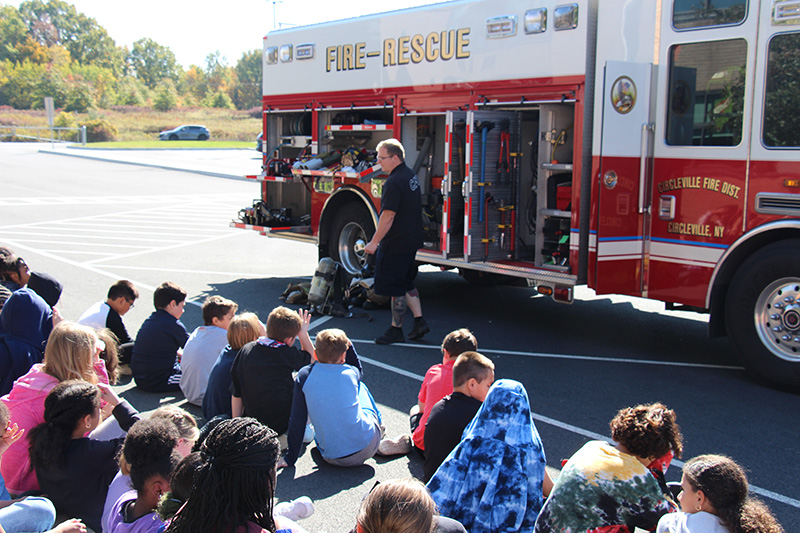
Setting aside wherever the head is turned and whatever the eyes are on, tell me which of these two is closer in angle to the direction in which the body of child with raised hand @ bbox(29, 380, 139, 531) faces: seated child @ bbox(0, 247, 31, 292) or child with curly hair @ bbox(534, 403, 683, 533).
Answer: the seated child

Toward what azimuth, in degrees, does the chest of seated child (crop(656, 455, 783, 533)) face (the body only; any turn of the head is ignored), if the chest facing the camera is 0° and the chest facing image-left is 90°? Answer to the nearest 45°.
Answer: approximately 135°

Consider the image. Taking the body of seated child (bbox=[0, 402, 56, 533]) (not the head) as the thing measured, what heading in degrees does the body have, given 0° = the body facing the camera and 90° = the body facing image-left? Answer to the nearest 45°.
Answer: approximately 270°

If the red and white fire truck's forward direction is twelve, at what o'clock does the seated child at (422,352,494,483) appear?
The seated child is roughly at 2 o'clock from the red and white fire truck.

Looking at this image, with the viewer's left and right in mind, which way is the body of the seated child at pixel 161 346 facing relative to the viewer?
facing away from the viewer and to the right of the viewer

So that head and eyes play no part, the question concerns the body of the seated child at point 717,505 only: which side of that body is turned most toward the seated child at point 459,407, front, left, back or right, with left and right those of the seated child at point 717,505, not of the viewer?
front

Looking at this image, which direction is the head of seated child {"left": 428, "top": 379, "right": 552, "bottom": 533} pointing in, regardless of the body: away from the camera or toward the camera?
away from the camera

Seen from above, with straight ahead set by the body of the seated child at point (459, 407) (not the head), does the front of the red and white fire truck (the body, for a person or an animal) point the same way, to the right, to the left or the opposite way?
to the right

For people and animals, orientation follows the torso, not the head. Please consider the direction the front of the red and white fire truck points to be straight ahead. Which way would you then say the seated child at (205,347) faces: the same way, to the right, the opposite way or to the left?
to the left

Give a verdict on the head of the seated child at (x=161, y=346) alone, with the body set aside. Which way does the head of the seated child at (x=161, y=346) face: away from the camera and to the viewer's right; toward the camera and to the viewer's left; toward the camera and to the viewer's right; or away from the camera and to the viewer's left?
away from the camera and to the viewer's right

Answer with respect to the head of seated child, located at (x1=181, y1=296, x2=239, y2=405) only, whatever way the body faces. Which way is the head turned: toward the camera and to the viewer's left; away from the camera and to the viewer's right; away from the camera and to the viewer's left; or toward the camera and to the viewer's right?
away from the camera and to the viewer's right

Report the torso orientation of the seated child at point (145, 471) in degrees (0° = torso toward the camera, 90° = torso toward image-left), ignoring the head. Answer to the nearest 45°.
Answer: approximately 225°

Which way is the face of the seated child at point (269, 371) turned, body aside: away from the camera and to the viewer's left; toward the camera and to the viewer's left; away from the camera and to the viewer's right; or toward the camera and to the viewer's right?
away from the camera and to the viewer's right

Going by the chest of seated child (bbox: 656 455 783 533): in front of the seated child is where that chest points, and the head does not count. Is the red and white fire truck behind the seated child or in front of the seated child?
in front
